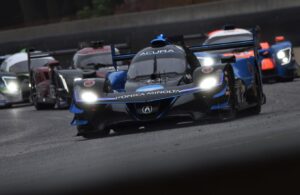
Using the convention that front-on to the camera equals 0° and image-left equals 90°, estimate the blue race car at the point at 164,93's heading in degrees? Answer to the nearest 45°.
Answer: approximately 0°

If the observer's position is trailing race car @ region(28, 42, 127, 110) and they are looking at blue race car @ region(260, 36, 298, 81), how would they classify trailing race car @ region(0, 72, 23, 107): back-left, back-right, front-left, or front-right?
back-left

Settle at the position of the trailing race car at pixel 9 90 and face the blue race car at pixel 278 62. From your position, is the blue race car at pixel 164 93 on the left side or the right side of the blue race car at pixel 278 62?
right
